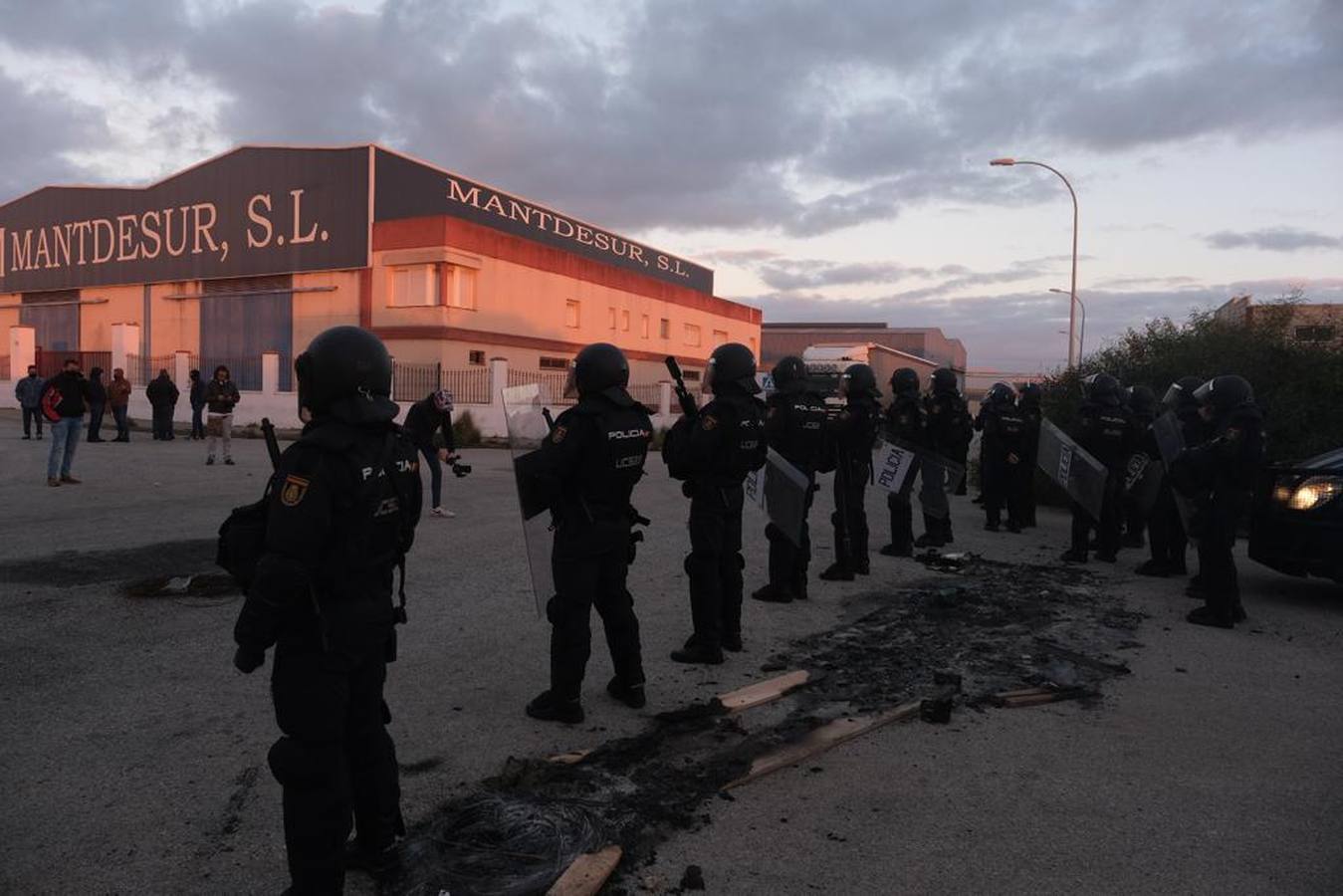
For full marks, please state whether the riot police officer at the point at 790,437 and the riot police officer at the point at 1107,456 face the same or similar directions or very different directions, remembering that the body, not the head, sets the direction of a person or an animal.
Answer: same or similar directions

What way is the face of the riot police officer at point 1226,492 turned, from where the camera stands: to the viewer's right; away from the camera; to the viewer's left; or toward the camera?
to the viewer's left

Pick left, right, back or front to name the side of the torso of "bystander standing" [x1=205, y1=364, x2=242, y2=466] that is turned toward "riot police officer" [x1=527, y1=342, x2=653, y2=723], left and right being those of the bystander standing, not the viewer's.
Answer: front

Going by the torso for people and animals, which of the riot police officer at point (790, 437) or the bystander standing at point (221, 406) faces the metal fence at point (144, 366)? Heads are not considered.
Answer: the riot police officer

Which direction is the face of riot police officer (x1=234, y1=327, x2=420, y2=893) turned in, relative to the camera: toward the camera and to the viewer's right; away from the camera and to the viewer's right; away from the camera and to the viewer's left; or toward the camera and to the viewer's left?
away from the camera and to the viewer's left

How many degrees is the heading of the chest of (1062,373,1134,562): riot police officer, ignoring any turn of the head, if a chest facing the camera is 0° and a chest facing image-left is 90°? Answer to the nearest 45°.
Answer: approximately 135°

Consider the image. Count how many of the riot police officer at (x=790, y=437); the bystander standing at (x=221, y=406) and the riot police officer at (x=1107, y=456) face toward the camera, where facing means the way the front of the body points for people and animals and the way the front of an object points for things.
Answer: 1

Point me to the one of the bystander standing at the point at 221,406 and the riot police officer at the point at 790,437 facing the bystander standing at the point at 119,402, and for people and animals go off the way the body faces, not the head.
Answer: the riot police officer

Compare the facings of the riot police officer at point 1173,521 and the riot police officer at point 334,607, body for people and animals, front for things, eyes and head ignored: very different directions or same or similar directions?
same or similar directions

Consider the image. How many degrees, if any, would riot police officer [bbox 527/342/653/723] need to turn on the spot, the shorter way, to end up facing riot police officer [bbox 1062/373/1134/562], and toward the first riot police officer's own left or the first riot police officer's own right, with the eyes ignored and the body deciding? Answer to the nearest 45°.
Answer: approximately 90° to the first riot police officer's own right

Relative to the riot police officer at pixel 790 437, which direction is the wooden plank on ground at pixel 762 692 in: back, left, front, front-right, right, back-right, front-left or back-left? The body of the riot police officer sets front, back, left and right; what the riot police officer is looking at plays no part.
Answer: back-left

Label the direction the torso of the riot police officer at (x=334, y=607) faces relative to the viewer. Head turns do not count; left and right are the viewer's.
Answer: facing away from the viewer and to the left of the viewer

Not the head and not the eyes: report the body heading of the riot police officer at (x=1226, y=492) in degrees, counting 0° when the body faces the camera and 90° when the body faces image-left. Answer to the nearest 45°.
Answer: approximately 90°

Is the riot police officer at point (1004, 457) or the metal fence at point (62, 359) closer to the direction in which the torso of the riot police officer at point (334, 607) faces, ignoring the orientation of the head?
the metal fence

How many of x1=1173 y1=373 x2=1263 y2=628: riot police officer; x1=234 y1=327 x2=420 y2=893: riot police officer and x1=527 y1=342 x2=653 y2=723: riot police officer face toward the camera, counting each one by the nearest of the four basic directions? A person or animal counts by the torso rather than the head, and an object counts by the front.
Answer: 0

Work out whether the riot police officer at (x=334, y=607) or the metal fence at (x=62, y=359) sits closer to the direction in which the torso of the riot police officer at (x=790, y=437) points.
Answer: the metal fence

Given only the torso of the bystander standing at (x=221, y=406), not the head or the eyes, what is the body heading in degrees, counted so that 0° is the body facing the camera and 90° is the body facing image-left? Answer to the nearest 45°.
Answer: approximately 0°

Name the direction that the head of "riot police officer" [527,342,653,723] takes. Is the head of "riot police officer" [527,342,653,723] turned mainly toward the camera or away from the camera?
away from the camera
